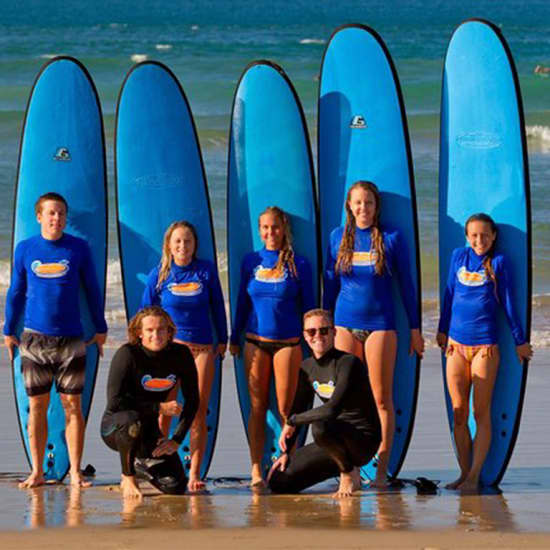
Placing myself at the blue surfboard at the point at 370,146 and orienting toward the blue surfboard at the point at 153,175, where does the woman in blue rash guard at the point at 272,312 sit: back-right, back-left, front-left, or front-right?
front-left

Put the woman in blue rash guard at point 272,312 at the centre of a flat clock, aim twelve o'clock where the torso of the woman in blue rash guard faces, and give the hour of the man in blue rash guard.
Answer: The man in blue rash guard is roughly at 3 o'clock from the woman in blue rash guard.

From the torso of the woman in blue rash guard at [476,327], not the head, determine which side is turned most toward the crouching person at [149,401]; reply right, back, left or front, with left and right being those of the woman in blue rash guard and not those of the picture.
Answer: right

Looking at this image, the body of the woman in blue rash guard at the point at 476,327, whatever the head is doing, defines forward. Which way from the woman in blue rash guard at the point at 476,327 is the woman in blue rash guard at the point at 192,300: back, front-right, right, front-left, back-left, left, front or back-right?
right

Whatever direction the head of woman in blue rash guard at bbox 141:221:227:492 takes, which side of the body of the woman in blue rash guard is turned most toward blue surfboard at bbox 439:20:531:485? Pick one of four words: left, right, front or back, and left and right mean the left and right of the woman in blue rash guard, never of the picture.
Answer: left

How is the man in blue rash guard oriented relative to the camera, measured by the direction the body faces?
toward the camera

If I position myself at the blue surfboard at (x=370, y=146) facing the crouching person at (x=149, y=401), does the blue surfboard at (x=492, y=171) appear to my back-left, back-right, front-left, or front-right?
back-left

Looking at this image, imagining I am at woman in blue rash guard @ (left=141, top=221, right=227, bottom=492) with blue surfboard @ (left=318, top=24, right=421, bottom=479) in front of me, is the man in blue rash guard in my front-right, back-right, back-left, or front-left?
back-left

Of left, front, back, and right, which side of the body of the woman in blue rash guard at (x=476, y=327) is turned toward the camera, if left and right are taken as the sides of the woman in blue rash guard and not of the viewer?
front

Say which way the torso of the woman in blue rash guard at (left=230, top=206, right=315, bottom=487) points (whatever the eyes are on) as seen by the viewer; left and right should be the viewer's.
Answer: facing the viewer

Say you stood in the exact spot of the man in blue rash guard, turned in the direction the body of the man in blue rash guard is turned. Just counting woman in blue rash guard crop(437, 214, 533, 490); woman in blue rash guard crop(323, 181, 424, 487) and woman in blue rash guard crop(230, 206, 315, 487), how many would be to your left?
3

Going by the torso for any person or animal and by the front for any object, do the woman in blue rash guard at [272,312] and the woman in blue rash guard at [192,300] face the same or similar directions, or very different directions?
same or similar directions

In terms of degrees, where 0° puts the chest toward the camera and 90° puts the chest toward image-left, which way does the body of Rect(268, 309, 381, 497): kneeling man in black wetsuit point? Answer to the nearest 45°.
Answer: approximately 45°
